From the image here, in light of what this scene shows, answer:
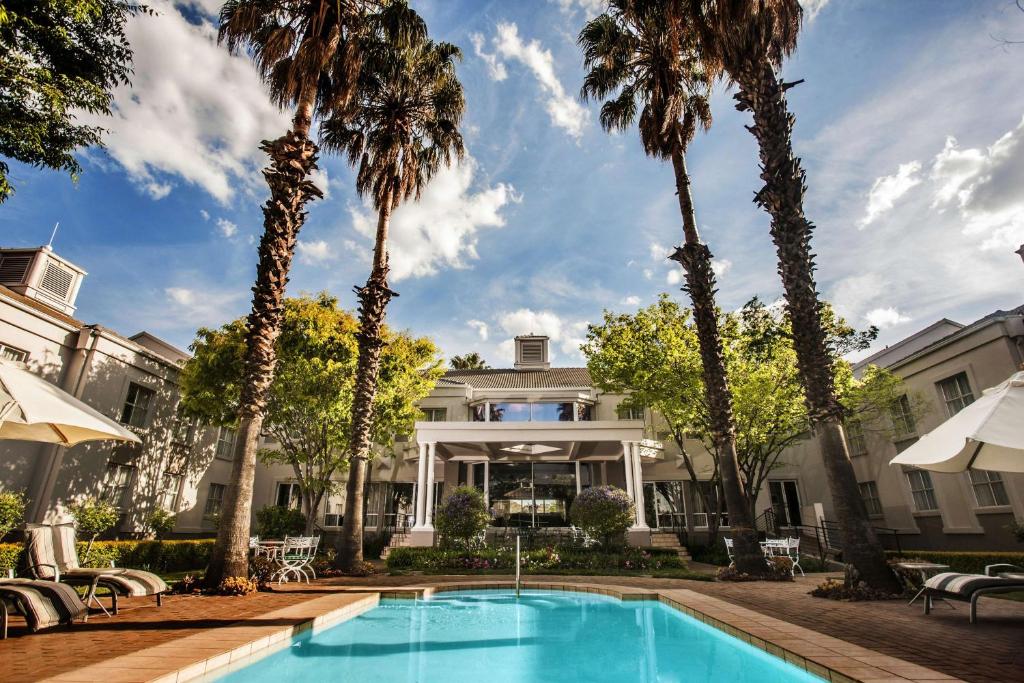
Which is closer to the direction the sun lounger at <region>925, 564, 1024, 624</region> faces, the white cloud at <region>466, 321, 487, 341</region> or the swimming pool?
the swimming pool

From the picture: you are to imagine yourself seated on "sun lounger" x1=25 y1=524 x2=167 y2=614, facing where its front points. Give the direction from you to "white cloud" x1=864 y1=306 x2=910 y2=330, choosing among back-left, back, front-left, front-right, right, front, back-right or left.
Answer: front-left

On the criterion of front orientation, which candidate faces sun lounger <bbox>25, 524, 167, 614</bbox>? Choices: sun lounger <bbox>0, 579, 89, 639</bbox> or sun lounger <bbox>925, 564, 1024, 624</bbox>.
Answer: sun lounger <bbox>925, 564, 1024, 624</bbox>

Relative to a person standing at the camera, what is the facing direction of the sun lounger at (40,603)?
facing the viewer and to the right of the viewer

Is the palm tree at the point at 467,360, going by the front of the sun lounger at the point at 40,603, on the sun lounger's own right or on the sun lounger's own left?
on the sun lounger's own left

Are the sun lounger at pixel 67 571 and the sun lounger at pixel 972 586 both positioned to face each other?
yes

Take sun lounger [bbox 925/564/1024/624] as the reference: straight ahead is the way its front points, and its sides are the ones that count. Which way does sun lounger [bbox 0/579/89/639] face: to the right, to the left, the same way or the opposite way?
the opposite way

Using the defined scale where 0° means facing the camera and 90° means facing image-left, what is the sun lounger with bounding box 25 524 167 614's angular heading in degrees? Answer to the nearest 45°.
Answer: approximately 315°

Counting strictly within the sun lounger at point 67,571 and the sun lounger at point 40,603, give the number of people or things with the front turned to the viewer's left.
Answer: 0

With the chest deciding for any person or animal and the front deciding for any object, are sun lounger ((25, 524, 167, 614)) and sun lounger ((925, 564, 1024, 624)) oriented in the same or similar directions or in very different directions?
very different directions

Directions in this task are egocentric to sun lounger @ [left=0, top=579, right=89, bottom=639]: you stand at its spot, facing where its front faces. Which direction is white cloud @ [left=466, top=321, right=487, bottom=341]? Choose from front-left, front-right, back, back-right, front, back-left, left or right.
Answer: left

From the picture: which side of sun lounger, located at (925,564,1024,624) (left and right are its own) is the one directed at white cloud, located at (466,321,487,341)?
right

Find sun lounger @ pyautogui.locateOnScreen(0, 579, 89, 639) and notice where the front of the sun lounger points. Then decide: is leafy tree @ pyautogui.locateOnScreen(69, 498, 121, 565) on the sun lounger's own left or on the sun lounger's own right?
on the sun lounger's own left

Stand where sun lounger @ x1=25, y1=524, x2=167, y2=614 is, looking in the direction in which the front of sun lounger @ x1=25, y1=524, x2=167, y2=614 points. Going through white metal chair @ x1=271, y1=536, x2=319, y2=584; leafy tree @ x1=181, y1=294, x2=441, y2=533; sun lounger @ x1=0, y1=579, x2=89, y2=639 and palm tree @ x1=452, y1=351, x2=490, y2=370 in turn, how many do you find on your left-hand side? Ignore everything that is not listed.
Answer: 3

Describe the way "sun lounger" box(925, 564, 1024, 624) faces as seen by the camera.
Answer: facing the viewer and to the left of the viewer

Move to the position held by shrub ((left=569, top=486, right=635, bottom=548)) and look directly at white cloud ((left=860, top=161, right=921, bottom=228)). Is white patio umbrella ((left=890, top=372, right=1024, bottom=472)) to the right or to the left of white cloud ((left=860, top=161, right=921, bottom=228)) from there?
right
